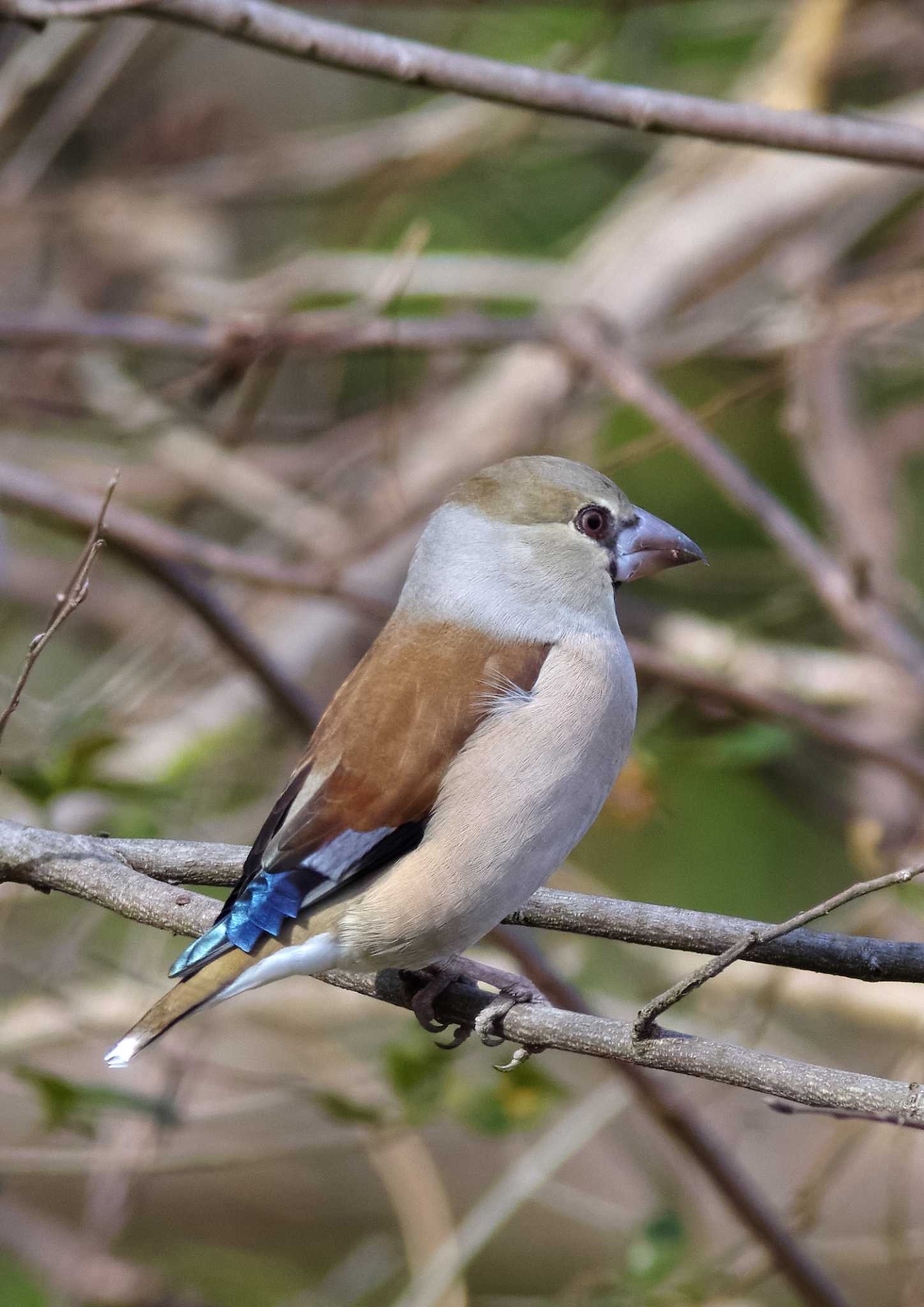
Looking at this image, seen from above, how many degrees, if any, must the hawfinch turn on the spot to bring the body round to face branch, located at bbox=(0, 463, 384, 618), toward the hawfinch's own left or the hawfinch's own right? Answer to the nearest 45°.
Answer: approximately 90° to the hawfinch's own left

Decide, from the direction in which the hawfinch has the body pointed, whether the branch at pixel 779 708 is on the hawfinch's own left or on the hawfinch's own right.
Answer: on the hawfinch's own left

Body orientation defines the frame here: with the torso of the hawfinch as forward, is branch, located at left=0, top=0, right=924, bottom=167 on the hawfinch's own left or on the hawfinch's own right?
on the hawfinch's own left

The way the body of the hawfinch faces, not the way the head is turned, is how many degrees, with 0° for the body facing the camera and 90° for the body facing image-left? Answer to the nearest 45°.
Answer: approximately 270°

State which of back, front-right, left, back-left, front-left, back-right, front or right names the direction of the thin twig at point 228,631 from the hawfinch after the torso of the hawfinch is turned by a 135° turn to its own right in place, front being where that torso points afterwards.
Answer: back-right

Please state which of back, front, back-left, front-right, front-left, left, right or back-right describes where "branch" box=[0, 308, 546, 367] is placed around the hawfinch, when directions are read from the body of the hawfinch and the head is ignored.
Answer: left

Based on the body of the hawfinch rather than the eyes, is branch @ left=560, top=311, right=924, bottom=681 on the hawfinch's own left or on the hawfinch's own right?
on the hawfinch's own left

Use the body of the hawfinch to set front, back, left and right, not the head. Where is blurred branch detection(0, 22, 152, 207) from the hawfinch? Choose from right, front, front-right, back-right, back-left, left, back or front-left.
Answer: left
